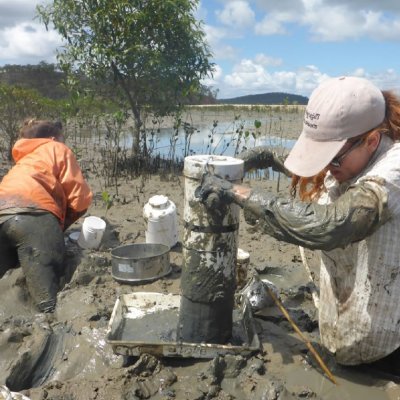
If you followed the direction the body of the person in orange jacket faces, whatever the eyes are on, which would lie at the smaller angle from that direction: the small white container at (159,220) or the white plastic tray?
the small white container

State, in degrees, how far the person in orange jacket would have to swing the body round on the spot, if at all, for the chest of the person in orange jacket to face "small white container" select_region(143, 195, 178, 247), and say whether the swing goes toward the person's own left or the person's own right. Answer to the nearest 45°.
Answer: approximately 45° to the person's own right

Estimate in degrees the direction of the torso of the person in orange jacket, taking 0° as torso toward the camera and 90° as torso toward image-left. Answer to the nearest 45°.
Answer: approximately 225°

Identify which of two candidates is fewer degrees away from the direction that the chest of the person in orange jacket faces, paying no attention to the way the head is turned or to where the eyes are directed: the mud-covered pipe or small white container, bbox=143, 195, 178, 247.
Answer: the small white container

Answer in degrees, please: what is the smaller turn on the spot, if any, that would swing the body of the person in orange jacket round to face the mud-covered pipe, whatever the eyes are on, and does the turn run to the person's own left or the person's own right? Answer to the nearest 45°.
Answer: approximately 90° to the person's own right

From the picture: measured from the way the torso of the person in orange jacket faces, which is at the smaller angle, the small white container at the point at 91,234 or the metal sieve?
the small white container

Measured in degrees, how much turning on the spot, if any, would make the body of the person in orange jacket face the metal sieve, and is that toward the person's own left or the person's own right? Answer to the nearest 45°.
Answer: approximately 90° to the person's own right

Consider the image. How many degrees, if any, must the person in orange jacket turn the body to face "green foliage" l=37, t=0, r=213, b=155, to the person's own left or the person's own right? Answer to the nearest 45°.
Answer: approximately 45° to the person's own left

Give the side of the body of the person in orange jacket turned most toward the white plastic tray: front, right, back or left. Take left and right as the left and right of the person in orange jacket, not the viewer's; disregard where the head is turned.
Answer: right

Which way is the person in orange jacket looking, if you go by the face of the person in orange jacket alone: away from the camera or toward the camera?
away from the camera
